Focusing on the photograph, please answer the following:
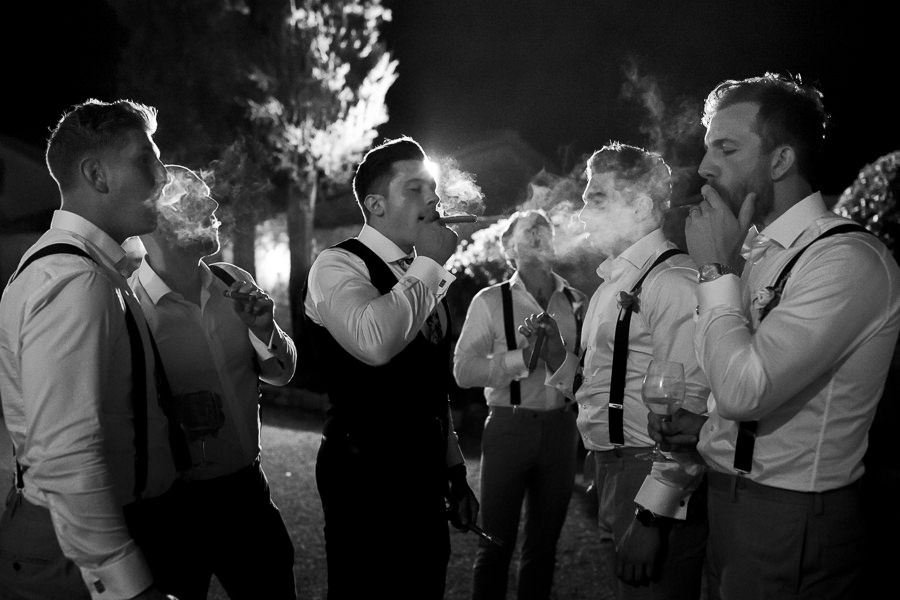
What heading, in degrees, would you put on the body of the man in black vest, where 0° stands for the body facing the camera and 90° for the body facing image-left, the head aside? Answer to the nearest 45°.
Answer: approximately 315°

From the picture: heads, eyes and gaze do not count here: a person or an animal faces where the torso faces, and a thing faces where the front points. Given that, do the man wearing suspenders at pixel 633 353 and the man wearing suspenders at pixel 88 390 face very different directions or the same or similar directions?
very different directions

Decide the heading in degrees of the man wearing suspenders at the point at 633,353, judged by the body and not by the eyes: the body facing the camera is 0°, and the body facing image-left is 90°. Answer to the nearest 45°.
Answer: approximately 45°

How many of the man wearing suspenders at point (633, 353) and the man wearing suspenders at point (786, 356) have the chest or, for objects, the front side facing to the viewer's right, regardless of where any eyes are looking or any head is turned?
0

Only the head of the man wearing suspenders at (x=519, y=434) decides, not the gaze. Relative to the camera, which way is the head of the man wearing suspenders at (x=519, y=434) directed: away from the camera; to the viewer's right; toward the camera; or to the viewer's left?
toward the camera

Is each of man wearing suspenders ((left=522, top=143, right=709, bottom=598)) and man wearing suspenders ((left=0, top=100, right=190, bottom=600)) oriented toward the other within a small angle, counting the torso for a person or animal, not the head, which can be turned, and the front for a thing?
yes

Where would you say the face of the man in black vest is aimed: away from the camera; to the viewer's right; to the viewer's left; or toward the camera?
to the viewer's right

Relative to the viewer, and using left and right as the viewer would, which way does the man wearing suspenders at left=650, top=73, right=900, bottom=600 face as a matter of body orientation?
facing the viewer and to the left of the viewer

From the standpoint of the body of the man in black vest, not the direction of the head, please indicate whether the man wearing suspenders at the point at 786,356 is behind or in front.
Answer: in front

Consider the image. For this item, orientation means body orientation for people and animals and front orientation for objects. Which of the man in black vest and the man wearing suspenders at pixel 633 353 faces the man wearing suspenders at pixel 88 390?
the man wearing suspenders at pixel 633 353

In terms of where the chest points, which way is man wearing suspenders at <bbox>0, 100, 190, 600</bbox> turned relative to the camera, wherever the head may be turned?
to the viewer's right

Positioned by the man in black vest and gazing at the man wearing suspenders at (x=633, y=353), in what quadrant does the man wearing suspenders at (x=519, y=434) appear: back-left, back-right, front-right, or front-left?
front-left

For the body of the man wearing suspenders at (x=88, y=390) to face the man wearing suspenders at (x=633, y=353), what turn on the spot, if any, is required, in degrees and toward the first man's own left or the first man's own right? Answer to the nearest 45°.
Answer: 0° — they already face them

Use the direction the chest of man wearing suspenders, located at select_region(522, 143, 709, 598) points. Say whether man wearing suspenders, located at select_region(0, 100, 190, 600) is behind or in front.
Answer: in front
